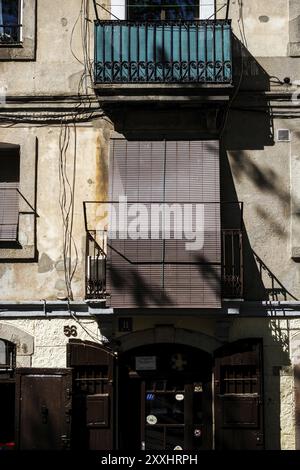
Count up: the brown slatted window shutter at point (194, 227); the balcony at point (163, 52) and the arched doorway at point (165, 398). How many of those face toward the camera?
3

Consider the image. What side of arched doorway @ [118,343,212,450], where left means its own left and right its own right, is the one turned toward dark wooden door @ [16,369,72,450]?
right

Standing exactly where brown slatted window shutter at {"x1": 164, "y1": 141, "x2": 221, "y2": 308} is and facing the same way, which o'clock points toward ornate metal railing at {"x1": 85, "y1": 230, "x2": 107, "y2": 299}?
The ornate metal railing is roughly at 3 o'clock from the brown slatted window shutter.

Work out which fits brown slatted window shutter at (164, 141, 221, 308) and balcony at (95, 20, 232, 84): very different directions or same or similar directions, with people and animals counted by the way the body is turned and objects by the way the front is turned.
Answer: same or similar directions

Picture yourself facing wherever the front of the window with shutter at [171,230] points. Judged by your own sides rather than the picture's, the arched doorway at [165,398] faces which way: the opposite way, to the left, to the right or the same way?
the same way

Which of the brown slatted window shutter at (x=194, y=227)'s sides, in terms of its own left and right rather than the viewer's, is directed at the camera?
front

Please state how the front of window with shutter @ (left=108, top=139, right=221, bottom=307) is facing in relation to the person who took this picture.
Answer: facing the viewer

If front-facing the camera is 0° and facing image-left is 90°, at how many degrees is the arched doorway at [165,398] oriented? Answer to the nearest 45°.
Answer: approximately 0°

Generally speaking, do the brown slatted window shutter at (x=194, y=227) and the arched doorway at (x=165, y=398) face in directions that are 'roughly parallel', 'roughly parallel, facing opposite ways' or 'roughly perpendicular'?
roughly parallel

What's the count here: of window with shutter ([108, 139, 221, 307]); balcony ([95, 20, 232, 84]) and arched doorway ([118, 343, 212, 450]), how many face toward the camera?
3

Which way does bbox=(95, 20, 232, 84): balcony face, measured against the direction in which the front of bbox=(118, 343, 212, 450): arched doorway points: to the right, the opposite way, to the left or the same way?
the same way

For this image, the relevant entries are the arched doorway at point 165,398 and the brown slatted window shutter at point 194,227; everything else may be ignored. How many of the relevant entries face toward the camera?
2
